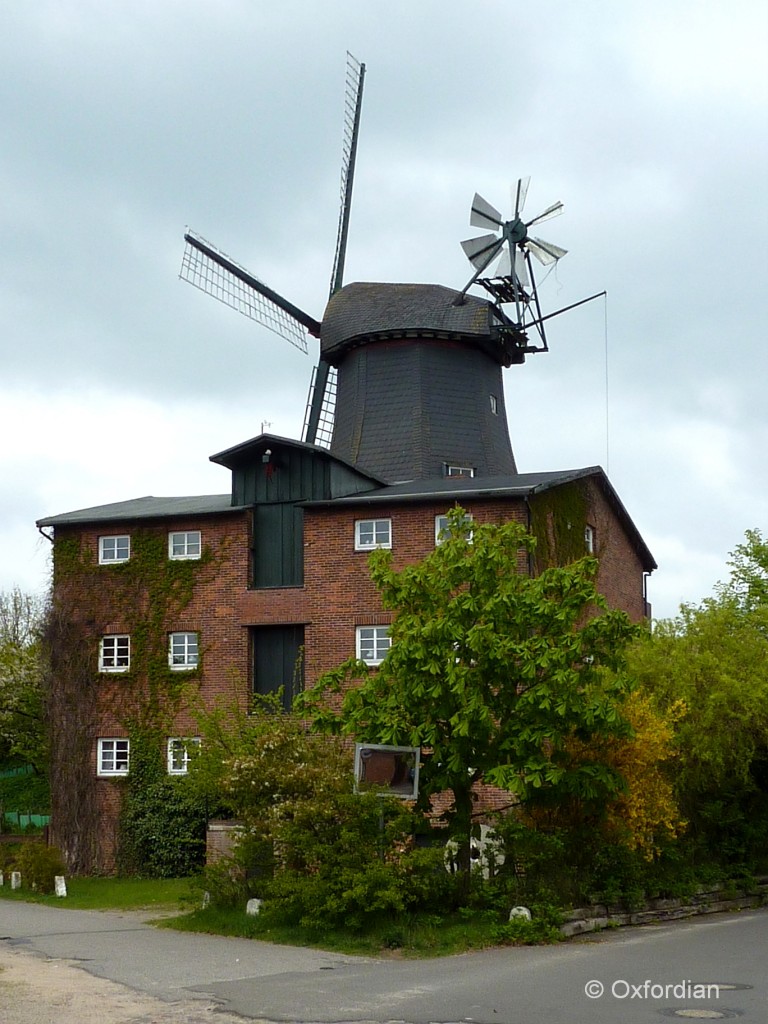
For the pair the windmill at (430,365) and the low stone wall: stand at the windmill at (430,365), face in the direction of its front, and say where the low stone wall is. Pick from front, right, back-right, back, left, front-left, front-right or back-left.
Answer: back-left

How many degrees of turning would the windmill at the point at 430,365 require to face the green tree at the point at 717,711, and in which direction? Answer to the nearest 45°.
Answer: approximately 135° to its left

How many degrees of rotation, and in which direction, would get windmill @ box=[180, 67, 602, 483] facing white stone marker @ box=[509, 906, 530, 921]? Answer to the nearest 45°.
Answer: approximately 135° to its left

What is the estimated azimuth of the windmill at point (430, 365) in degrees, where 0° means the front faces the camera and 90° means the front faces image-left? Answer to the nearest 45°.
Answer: approximately 135°

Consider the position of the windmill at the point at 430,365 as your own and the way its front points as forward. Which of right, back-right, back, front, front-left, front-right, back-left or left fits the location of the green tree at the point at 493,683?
back-left
